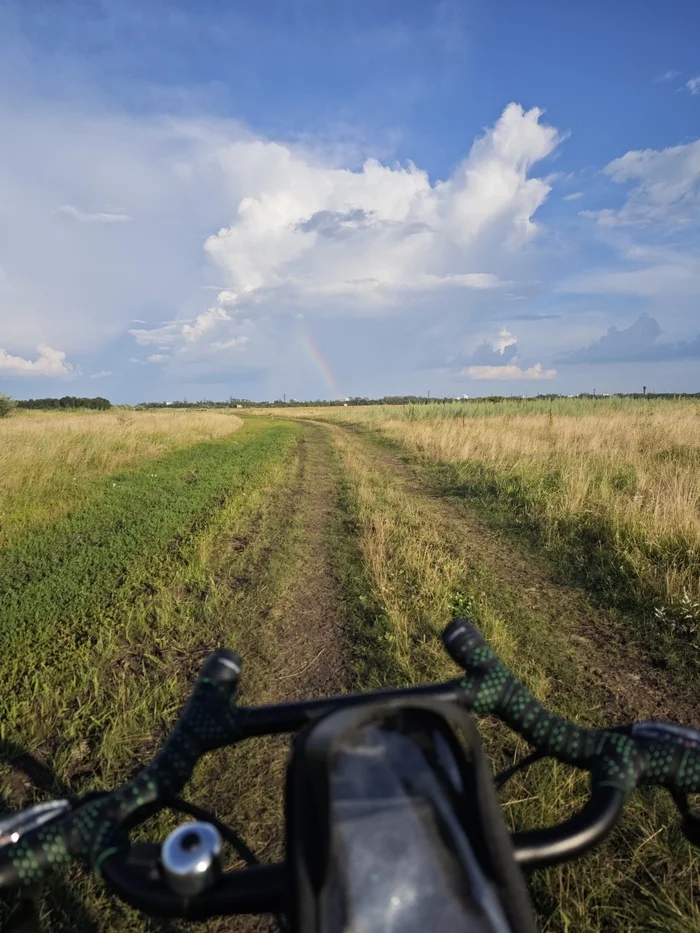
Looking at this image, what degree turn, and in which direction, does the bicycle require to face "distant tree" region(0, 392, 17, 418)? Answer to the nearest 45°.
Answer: approximately 45° to its left

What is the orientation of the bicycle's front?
away from the camera
